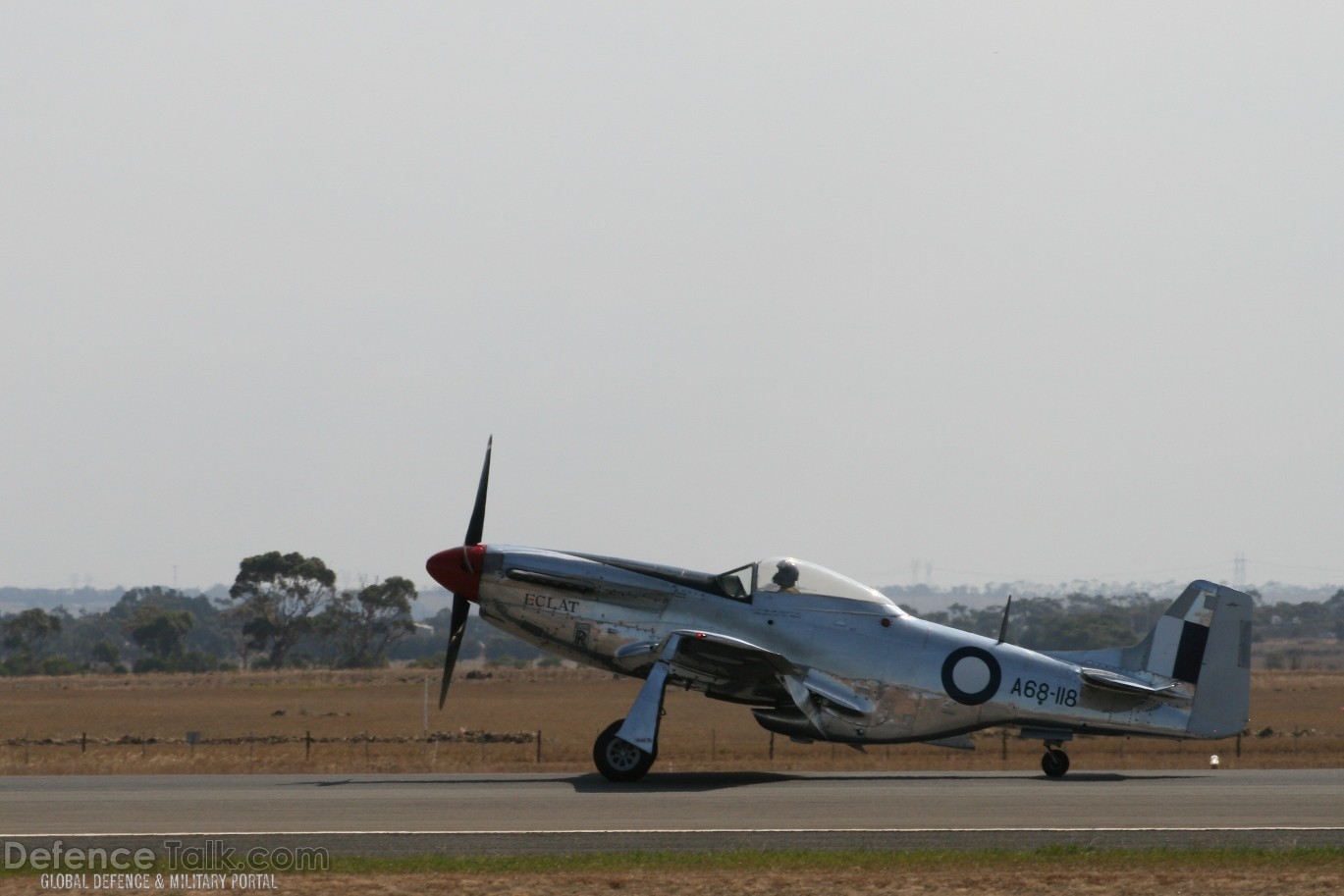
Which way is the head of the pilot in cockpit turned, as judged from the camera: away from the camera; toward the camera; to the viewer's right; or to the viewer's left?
to the viewer's left

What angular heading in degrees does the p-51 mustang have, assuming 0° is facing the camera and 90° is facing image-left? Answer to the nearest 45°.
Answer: approximately 90°

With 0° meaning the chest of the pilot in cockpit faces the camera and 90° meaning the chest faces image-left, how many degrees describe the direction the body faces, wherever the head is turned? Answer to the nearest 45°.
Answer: approximately 90°
